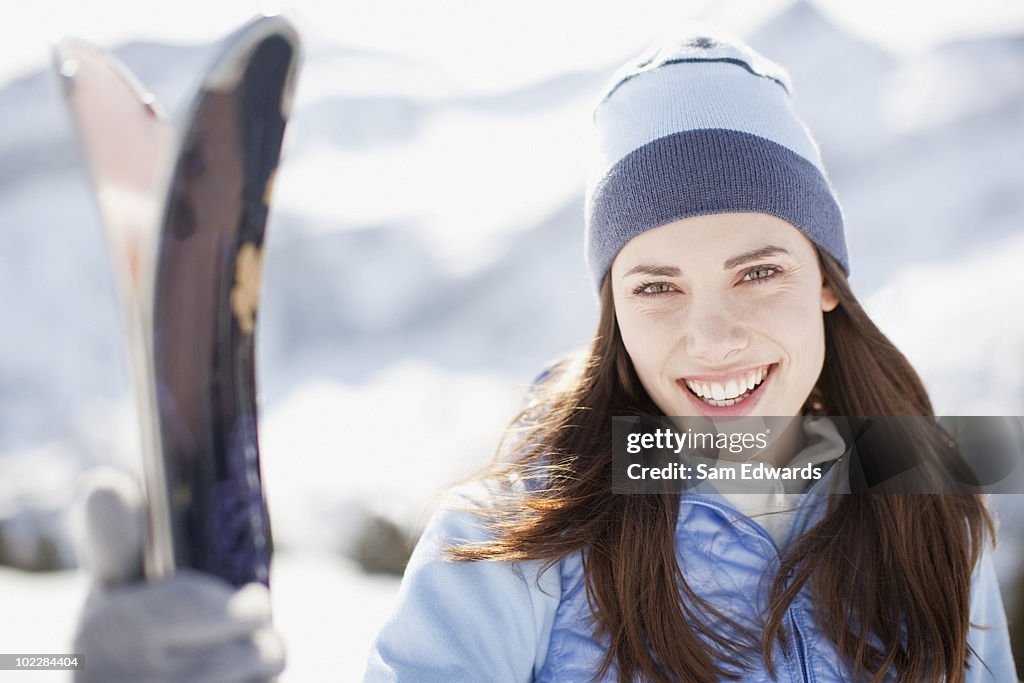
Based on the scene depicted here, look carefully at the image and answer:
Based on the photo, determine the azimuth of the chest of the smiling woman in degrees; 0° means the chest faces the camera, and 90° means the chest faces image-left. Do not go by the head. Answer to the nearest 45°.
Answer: approximately 0°
